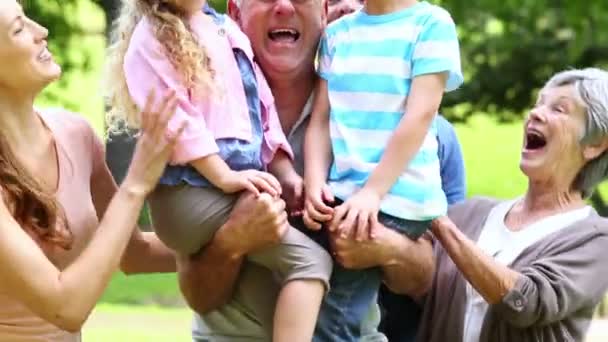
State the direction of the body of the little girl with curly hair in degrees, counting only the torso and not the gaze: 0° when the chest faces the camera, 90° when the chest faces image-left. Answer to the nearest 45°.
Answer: approximately 315°

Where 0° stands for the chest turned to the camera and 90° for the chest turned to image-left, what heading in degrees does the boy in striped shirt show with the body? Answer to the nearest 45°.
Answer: approximately 45°

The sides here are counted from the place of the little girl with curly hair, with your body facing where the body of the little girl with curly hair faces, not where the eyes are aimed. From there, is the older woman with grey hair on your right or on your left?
on your left

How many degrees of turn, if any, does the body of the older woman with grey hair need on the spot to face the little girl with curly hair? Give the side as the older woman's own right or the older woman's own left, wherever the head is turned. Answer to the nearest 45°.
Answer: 0° — they already face them

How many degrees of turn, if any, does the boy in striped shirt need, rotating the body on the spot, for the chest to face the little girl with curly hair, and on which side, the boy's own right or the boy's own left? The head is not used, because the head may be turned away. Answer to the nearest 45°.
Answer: approximately 45° to the boy's own right

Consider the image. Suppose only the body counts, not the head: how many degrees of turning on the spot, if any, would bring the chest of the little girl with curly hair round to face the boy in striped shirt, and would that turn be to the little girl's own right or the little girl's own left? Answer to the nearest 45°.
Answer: approximately 45° to the little girl's own left
